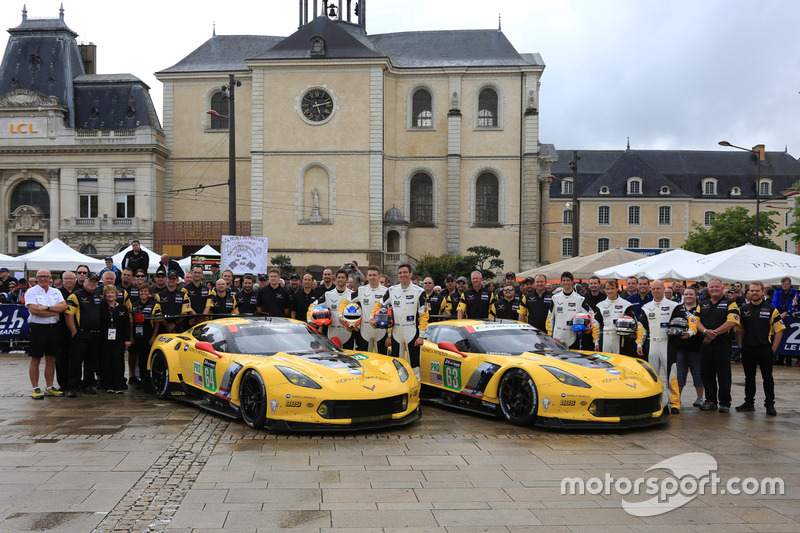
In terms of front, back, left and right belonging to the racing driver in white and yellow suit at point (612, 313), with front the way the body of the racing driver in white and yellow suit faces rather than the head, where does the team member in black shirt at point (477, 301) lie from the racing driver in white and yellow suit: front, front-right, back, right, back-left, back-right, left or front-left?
back-right

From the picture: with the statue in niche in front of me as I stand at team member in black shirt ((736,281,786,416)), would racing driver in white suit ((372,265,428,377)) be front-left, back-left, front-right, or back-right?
front-left

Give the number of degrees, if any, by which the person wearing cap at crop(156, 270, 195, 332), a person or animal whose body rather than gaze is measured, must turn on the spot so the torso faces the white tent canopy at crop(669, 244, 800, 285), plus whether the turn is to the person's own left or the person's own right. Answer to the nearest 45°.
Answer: approximately 90° to the person's own left

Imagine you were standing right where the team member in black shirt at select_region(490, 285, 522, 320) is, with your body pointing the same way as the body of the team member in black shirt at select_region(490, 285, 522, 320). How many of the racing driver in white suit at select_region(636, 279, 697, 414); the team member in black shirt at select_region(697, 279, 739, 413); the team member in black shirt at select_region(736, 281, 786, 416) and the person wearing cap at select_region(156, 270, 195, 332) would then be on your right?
1

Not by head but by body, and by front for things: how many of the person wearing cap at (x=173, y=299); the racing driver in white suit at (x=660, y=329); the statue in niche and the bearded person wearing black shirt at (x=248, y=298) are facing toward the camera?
4

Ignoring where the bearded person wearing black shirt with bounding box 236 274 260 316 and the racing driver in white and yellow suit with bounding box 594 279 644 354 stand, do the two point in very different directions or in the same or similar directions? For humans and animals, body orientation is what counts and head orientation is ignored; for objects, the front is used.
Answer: same or similar directions

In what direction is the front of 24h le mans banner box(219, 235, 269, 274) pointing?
toward the camera

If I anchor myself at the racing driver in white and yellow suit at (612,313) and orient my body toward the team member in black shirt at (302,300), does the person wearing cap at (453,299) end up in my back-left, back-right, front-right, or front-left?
front-right

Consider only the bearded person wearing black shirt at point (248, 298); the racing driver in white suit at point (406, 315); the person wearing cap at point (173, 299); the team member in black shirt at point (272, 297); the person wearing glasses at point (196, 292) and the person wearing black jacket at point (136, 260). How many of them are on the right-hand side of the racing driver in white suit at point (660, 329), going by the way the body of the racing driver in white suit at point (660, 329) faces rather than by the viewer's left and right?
6

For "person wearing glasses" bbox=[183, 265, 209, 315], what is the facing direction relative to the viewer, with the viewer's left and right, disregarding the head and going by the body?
facing the viewer

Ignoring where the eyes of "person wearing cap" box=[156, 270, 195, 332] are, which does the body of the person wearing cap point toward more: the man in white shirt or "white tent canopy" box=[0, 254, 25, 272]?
the man in white shirt

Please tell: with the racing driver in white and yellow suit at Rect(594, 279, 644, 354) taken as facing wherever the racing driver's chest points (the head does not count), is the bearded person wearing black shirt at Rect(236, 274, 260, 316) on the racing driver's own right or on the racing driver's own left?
on the racing driver's own right

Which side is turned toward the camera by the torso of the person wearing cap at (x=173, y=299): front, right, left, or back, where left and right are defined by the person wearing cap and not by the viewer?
front

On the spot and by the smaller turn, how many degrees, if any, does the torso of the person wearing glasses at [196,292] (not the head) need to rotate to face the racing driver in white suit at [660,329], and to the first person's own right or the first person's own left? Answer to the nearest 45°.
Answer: approximately 45° to the first person's own left

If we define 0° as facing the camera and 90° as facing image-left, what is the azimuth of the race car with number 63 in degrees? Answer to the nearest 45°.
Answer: approximately 315°

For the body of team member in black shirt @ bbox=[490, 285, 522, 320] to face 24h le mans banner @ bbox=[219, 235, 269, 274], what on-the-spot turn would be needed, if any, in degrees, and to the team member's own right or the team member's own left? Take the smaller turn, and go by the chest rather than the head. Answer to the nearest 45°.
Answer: approximately 135° to the team member's own right
